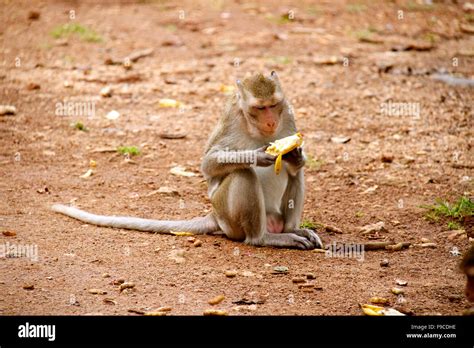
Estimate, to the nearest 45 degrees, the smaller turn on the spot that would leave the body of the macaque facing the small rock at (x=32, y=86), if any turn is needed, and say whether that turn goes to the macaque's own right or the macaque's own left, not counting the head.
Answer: approximately 180°

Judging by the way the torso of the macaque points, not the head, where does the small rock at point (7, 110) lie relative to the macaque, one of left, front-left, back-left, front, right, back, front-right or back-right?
back

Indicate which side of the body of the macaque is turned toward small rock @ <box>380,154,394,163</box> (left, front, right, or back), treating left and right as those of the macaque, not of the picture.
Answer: left

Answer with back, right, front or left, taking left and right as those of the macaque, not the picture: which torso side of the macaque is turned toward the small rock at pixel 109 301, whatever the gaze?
right

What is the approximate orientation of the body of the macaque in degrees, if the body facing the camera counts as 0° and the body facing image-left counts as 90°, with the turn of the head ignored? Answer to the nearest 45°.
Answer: approximately 315°

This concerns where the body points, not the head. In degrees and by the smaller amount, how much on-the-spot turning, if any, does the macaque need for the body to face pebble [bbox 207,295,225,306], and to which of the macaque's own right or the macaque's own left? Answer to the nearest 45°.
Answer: approximately 45° to the macaque's own right

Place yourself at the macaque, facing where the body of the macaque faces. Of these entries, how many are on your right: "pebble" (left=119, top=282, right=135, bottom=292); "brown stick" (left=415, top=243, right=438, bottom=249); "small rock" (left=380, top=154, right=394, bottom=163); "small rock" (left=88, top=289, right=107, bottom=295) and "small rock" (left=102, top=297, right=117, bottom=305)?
3

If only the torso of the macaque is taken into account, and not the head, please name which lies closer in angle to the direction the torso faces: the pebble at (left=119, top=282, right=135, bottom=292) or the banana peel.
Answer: the banana peel

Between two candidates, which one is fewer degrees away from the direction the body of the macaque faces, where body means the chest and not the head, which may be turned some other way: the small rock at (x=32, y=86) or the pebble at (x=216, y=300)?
the pebble

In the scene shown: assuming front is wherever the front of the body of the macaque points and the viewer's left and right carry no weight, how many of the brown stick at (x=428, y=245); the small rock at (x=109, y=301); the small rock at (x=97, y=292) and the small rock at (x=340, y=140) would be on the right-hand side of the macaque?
2

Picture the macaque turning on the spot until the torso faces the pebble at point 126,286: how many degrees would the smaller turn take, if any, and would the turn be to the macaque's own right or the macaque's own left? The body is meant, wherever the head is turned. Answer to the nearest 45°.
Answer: approximately 90° to the macaque's own right
